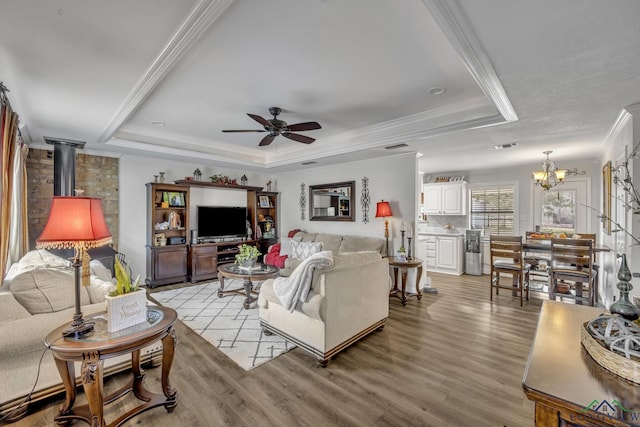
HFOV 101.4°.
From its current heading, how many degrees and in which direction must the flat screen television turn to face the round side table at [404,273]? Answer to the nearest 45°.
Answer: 0° — it already faces it

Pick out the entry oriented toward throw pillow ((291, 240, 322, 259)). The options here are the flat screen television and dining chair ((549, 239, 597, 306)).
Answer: the flat screen television

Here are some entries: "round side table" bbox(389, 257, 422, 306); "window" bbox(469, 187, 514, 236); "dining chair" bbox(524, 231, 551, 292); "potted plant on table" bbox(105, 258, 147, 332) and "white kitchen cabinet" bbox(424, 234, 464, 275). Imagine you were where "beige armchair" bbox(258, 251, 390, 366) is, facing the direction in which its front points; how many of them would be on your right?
4

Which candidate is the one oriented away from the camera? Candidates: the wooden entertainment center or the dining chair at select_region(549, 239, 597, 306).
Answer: the dining chair

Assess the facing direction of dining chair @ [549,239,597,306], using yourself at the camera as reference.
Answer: facing away from the viewer

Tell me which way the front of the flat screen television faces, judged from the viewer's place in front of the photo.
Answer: facing the viewer and to the right of the viewer

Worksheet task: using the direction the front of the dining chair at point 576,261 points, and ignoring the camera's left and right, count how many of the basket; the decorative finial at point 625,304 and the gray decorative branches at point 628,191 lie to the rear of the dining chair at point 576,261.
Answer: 3

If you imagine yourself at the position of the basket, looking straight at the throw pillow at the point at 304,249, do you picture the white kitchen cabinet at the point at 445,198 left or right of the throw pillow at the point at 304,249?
right

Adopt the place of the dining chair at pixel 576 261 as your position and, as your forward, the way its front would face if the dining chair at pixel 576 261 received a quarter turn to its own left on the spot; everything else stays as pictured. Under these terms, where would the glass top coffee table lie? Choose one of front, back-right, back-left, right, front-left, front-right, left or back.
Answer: front-left

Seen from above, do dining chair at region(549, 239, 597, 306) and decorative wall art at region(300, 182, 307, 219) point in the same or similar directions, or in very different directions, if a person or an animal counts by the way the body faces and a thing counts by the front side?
very different directions

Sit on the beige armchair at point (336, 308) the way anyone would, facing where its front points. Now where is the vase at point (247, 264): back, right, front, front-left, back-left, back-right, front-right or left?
front

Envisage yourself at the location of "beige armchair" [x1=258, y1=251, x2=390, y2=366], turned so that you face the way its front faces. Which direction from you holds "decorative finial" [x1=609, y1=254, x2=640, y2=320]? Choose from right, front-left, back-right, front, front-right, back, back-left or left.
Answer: back

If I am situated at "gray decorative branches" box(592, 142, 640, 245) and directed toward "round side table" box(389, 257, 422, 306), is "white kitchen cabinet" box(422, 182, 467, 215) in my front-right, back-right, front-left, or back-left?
front-right

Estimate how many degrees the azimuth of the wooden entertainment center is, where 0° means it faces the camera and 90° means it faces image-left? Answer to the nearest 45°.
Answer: approximately 315°

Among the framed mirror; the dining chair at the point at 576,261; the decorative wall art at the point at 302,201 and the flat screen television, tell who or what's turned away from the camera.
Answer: the dining chair

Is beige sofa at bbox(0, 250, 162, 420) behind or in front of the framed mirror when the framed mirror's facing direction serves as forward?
in front
